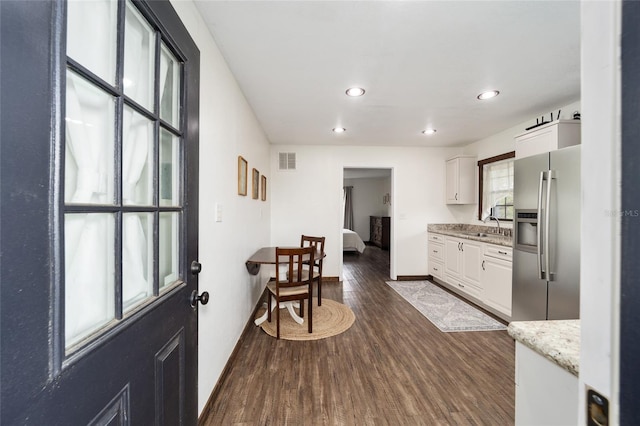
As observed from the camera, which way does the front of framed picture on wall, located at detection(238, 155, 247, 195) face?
facing to the right of the viewer

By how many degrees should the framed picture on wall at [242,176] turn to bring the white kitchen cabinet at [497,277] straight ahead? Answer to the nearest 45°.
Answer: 0° — it already faces it

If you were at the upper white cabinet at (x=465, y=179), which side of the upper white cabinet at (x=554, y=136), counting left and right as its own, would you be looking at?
right

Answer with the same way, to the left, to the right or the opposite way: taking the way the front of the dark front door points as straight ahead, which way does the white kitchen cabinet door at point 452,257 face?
the opposite way

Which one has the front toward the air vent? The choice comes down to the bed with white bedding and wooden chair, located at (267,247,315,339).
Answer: the wooden chair

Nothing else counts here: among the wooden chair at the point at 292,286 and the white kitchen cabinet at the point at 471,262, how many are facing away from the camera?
1

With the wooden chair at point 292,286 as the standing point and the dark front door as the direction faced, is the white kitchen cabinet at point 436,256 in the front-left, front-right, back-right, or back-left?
back-left

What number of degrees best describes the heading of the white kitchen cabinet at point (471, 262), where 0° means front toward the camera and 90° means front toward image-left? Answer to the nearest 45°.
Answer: approximately 45°

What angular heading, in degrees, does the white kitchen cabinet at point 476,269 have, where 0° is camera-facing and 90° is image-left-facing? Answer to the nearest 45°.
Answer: approximately 45°

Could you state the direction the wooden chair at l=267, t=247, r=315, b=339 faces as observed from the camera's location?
facing away from the viewer

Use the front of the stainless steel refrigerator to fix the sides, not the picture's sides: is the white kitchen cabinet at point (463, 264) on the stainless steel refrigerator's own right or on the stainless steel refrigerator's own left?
on the stainless steel refrigerator's own right

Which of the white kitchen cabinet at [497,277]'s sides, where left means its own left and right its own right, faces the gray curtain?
right

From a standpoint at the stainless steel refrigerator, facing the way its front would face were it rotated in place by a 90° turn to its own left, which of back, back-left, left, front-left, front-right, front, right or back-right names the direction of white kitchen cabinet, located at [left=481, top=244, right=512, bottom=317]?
back

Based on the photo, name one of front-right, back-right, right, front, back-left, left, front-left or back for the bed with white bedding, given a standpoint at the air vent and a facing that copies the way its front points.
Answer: back-left
